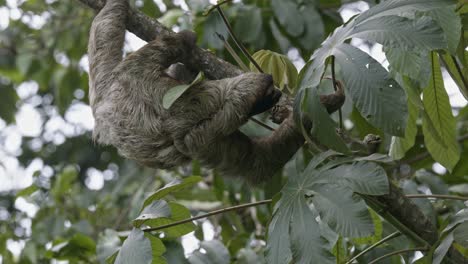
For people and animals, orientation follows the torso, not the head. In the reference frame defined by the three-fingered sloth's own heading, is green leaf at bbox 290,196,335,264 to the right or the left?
on its right

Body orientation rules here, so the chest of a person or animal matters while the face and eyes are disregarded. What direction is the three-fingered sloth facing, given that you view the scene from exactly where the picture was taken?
facing to the right of the viewer

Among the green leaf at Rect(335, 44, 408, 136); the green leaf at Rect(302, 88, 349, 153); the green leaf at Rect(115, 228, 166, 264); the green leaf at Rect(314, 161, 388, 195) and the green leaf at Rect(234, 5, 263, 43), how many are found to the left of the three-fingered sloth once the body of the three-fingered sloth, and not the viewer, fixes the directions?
1

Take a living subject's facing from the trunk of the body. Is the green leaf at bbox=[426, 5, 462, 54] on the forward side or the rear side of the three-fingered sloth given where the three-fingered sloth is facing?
on the forward side

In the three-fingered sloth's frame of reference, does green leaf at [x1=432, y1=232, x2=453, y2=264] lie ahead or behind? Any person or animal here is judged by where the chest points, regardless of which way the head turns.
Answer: ahead

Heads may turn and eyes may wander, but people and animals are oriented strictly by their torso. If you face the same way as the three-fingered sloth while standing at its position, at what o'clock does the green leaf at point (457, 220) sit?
The green leaf is roughly at 1 o'clock from the three-fingered sloth.

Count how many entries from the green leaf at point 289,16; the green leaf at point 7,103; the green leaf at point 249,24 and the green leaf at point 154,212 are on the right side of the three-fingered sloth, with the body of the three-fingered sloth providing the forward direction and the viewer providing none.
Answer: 1

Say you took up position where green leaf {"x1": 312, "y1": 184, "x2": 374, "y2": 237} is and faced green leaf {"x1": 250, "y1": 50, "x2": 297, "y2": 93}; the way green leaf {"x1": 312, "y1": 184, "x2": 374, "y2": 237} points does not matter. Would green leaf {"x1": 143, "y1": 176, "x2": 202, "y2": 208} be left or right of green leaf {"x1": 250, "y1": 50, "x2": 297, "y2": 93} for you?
left
